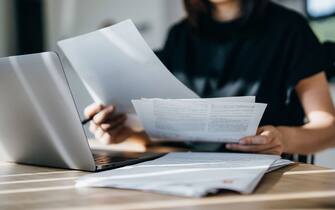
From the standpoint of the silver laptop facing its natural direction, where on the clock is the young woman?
The young woman is roughly at 12 o'clock from the silver laptop.

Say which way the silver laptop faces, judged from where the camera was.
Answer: facing away from the viewer and to the right of the viewer
